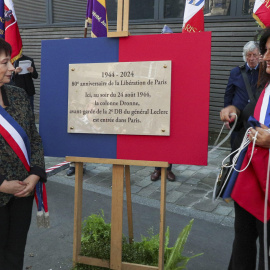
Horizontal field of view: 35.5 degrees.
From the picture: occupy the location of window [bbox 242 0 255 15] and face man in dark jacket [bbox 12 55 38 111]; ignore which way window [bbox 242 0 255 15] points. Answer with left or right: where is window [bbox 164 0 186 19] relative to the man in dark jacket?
right

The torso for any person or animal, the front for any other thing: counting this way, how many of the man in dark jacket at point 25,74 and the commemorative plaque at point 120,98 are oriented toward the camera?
2

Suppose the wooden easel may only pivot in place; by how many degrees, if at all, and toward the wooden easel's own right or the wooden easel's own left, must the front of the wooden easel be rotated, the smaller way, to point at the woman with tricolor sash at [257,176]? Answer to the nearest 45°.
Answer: approximately 45° to the wooden easel's own left

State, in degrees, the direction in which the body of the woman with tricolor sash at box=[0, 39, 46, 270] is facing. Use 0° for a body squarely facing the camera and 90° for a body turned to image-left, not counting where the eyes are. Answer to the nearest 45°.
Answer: approximately 0°
